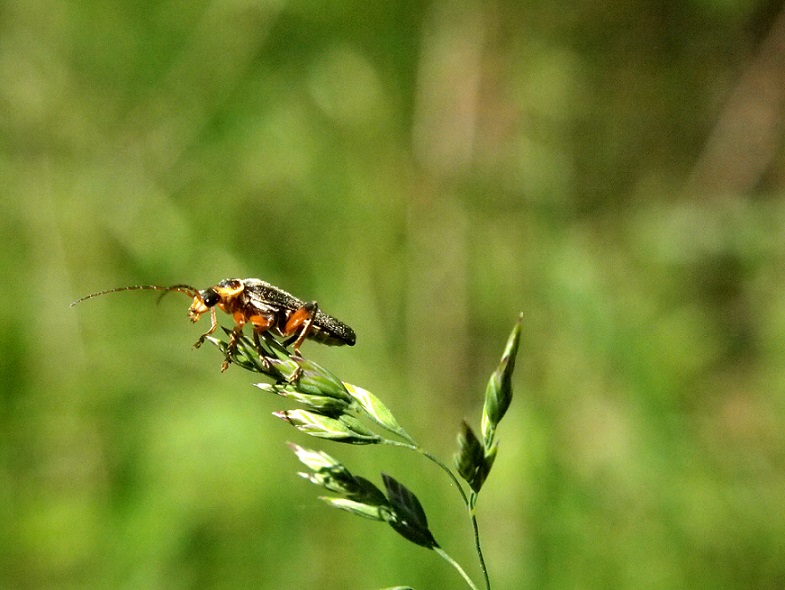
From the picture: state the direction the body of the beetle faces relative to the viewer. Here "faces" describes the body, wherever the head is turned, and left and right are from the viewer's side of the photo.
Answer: facing to the left of the viewer
